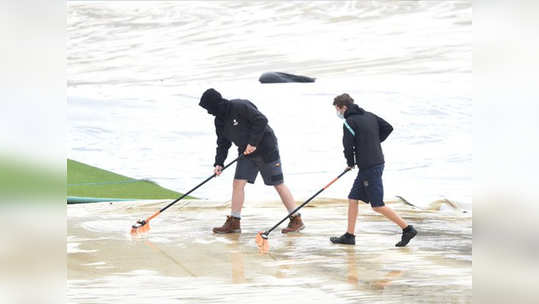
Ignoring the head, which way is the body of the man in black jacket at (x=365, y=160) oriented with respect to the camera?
to the viewer's left

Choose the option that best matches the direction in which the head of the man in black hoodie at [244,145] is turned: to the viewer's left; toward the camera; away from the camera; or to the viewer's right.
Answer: to the viewer's left

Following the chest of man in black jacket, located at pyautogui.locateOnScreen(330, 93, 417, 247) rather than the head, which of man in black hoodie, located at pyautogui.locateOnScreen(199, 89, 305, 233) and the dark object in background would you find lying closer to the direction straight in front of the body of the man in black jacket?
the man in black hoodie

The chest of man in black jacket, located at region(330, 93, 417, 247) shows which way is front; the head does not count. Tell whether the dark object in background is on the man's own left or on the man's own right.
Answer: on the man's own right

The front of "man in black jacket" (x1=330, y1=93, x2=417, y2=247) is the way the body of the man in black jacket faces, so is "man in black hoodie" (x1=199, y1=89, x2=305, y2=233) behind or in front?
in front
